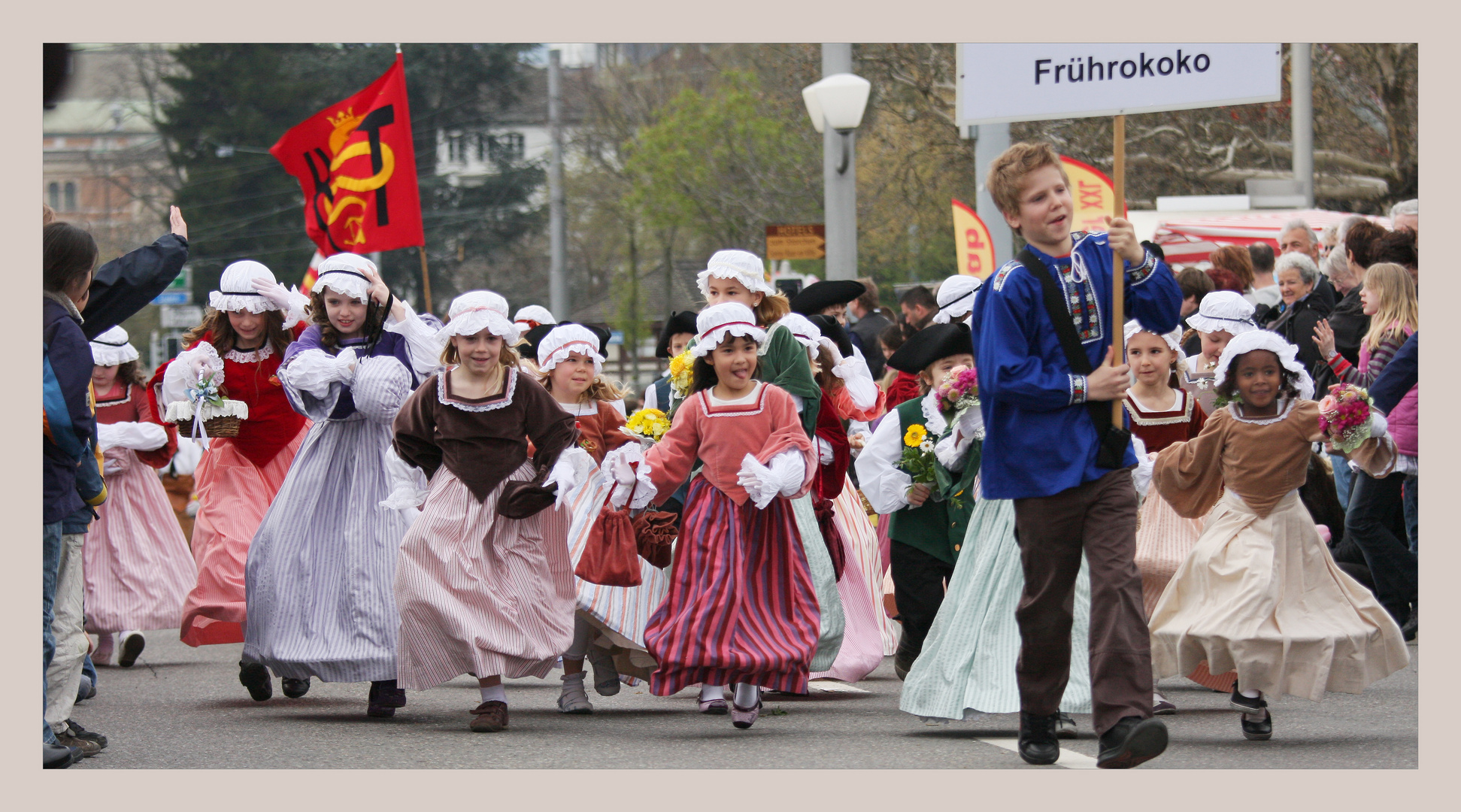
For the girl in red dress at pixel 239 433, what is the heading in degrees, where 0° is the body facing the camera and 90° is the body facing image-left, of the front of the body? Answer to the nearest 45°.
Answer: approximately 0°

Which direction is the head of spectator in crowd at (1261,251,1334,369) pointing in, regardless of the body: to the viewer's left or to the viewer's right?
to the viewer's left

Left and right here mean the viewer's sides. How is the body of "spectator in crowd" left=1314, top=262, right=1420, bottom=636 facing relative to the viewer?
facing to the left of the viewer

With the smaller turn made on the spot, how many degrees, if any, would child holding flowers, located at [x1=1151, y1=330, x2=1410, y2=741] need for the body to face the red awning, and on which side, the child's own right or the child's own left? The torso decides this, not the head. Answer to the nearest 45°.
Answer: approximately 180°

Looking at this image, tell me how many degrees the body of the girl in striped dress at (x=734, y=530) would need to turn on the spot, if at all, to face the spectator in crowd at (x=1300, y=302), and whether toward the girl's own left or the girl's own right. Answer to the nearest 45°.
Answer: approximately 135° to the girl's own left

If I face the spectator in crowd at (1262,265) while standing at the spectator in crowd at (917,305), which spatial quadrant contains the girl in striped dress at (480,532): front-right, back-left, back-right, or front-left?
back-right

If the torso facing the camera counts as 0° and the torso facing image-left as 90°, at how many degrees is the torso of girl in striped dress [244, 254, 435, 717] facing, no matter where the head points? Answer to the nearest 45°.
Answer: approximately 0°

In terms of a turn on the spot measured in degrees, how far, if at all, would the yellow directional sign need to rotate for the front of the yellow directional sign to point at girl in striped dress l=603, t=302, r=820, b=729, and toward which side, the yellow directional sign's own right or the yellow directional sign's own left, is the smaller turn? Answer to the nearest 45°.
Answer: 0° — it already faces them
